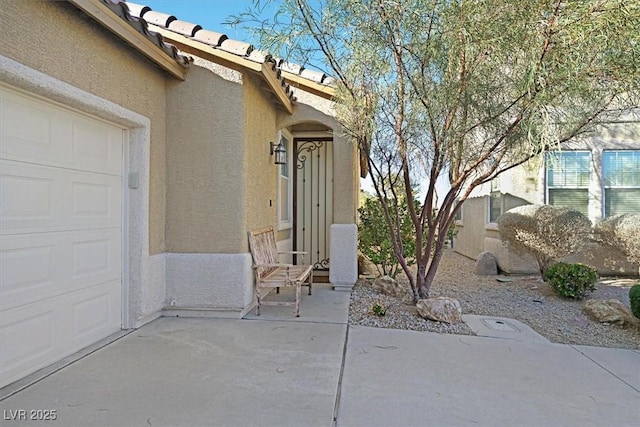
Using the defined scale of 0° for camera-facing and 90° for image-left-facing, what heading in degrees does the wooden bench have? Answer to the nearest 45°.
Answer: approximately 270°

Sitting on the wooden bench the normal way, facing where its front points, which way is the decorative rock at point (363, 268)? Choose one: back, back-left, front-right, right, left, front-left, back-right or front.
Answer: front-left

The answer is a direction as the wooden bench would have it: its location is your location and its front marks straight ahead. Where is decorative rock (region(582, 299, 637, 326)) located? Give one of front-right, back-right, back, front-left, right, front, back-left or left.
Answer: front

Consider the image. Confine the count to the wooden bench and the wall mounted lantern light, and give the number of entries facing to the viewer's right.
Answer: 2

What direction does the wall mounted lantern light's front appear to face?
to the viewer's right

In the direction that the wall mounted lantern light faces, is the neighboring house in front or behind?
in front

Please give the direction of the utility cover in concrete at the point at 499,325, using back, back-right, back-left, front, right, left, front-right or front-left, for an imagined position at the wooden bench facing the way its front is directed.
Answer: front

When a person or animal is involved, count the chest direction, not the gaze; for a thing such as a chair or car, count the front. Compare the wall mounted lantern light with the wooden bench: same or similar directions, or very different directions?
same or similar directions

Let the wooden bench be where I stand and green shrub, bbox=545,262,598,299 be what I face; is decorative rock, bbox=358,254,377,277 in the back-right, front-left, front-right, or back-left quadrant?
front-left

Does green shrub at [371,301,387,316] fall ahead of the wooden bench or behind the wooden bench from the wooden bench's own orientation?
ahead

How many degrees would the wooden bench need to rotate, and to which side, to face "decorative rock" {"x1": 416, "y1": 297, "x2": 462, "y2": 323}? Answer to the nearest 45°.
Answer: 0° — it already faces it

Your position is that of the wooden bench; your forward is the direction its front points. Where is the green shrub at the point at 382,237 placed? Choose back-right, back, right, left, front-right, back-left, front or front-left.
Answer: front-left
